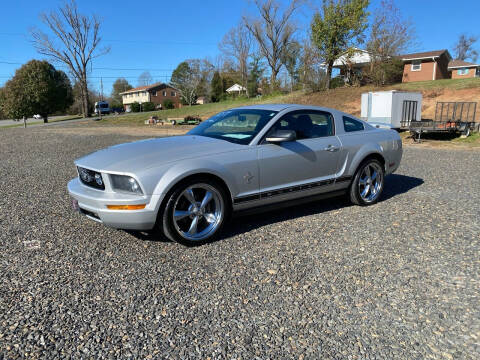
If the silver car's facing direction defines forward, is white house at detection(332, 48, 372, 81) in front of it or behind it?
behind

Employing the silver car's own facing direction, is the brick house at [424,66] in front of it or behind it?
behind

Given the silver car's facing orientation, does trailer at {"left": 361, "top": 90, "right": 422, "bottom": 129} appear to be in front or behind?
behind

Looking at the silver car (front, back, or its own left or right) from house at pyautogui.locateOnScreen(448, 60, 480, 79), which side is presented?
back

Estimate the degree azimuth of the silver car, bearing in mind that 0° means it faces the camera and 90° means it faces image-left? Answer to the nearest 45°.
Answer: approximately 45°
